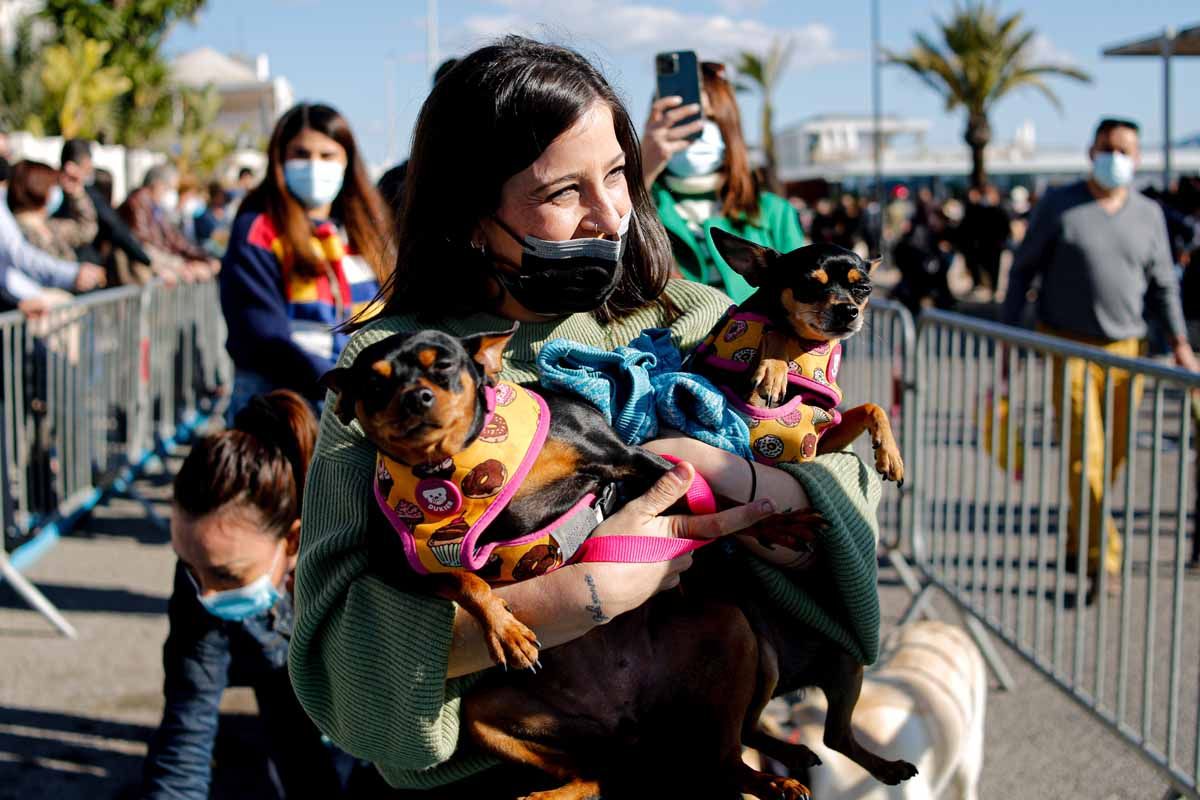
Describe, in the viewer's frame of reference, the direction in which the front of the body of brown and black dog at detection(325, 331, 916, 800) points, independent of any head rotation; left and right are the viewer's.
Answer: facing the viewer and to the left of the viewer

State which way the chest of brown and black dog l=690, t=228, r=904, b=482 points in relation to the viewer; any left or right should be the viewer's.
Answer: facing the viewer and to the right of the viewer

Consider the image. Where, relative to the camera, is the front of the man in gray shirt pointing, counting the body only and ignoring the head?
toward the camera

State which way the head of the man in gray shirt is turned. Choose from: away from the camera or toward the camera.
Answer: toward the camera

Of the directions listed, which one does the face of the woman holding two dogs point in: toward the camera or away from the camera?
toward the camera

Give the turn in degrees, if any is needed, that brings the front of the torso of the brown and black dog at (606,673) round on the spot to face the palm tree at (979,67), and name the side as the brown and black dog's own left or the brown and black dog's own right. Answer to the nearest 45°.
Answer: approximately 135° to the brown and black dog's own right

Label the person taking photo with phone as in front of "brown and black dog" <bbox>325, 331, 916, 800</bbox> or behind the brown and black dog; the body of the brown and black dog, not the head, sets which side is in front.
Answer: behind

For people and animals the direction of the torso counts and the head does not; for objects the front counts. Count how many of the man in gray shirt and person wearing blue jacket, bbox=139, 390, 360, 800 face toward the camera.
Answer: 2

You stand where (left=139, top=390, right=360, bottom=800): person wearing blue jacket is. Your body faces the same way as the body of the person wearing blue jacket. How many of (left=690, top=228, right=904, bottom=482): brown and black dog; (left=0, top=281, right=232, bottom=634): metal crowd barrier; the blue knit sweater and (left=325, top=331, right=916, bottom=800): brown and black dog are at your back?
1

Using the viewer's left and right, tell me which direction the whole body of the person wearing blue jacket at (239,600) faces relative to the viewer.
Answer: facing the viewer

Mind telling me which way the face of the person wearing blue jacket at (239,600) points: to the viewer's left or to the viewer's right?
to the viewer's left
